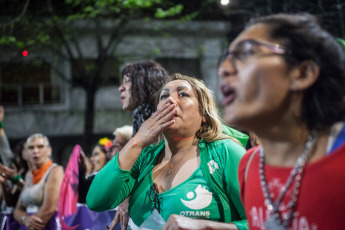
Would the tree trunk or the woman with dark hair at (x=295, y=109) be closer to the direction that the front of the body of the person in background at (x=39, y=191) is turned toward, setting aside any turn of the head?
the woman with dark hair

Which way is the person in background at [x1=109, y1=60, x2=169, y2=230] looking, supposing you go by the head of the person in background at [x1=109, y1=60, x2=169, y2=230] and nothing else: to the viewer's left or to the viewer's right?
to the viewer's left

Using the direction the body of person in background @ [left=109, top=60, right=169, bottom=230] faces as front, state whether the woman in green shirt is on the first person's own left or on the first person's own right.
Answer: on the first person's own left

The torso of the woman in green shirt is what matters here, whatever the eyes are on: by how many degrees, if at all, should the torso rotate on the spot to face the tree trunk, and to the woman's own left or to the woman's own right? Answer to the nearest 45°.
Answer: approximately 135° to the woman's own right

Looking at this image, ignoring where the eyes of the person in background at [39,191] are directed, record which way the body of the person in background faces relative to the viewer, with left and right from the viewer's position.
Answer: facing the viewer and to the left of the viewer

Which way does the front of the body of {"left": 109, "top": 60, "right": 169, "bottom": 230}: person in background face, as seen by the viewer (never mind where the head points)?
to the viewer's left
